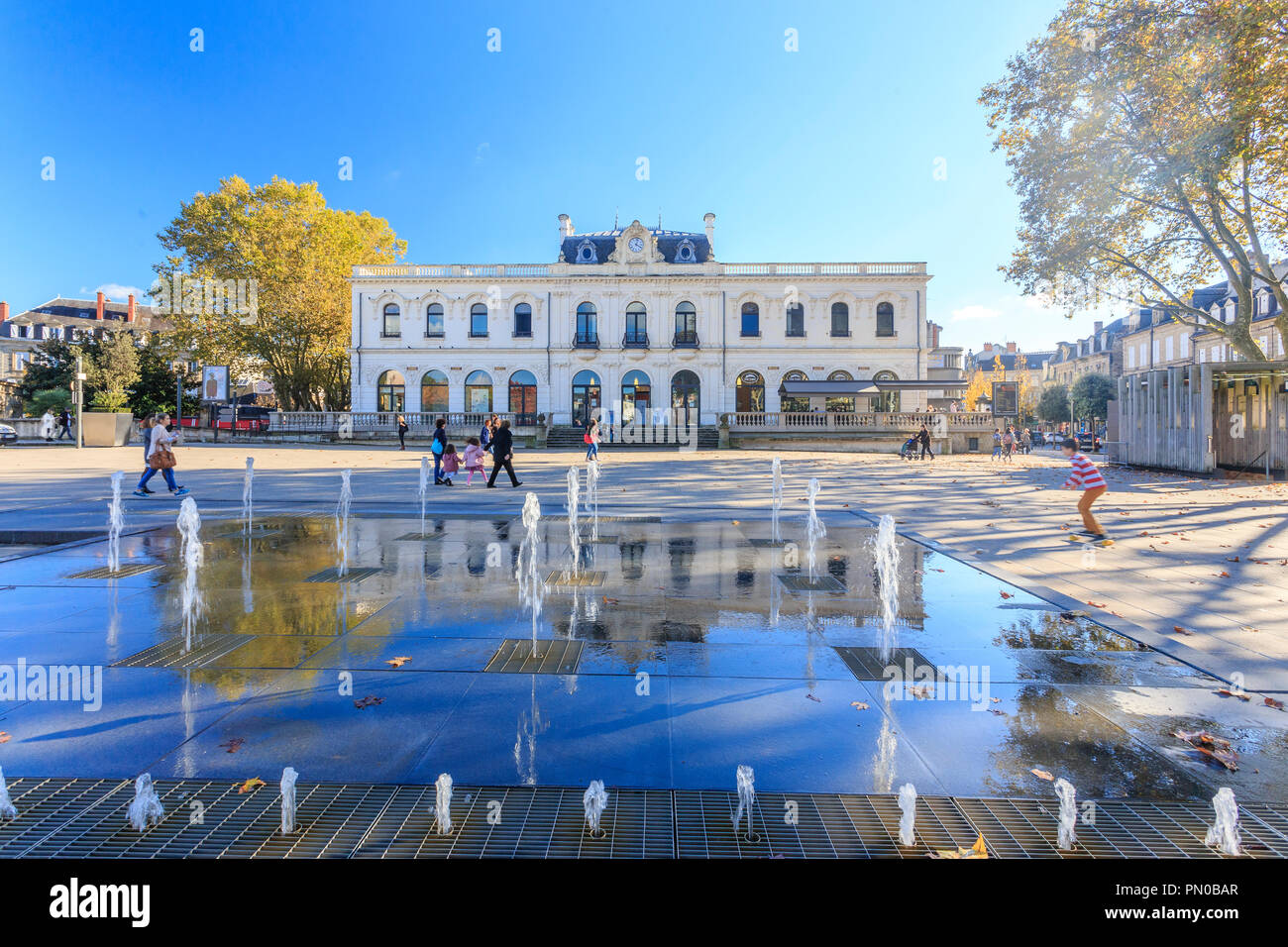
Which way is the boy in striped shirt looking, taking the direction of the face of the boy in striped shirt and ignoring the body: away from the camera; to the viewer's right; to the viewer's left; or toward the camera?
to the viewer's left

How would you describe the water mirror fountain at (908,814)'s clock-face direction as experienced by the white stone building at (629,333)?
The water mirror fountain is roughly at 12 o'clock from the white stone building.

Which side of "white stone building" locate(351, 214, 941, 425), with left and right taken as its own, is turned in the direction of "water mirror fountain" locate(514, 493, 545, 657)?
front

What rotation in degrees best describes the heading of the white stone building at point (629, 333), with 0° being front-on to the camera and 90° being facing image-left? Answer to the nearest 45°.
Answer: approximately 0°

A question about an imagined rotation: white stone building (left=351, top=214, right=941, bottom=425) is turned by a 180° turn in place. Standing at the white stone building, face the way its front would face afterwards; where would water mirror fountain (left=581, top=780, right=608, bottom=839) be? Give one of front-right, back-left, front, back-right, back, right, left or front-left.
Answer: back

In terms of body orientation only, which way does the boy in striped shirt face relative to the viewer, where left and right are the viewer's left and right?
facing to the left of the viewer

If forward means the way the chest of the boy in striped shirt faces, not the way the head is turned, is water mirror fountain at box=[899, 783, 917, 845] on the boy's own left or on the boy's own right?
on the boy's own left

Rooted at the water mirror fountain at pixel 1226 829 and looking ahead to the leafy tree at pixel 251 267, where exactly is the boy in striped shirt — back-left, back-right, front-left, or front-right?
front-right
